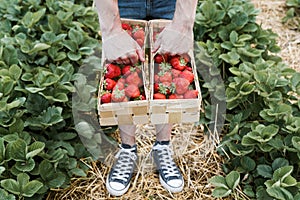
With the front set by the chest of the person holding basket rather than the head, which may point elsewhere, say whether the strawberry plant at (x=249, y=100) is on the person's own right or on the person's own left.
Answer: on the person's own left

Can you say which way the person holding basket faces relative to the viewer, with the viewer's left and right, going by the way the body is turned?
facing the viewer

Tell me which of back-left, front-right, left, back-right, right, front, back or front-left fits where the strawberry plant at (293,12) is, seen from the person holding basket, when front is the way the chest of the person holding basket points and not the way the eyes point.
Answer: back-left

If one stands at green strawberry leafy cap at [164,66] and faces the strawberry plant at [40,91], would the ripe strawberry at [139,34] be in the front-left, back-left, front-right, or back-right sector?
front-right
